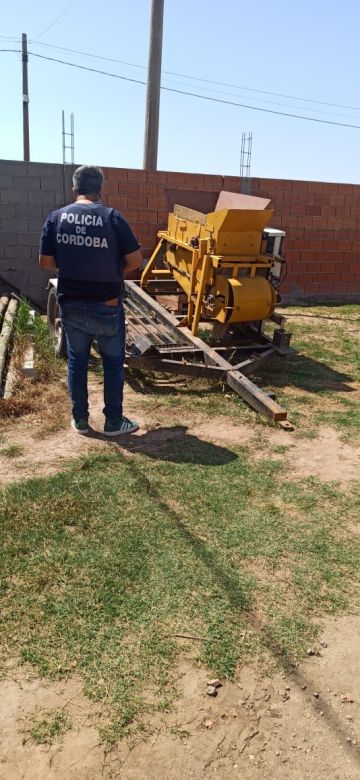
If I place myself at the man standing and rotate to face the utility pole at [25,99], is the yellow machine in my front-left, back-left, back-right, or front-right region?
front-right

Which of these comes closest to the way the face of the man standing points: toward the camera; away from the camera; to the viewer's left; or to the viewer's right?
away from the camera

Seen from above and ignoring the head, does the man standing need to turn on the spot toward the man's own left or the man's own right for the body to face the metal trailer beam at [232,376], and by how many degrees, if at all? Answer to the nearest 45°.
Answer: approximately 45° to the man's own right

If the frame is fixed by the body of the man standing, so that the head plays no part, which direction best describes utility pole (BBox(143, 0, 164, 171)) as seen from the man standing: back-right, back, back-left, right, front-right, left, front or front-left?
front

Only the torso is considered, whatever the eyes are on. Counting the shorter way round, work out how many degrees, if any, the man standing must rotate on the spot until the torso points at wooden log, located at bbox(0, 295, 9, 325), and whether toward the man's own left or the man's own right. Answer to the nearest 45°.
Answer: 0° — they already face it

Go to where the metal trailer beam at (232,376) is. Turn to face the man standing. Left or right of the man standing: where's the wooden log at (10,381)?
right

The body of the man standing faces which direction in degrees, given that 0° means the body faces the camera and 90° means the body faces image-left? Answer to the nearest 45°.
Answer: approximately 180°

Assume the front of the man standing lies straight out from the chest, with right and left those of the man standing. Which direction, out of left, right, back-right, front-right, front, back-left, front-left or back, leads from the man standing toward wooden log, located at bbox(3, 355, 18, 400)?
front-left

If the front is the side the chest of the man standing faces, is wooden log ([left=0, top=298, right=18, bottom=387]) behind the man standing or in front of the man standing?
in front

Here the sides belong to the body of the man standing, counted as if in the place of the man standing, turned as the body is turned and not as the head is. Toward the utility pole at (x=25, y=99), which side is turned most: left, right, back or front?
front
